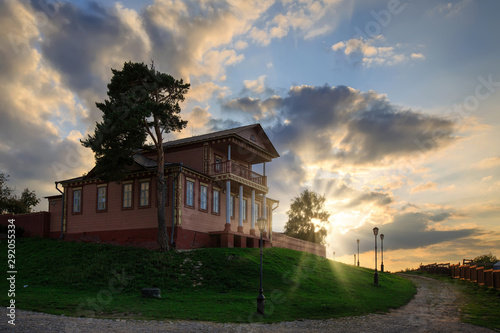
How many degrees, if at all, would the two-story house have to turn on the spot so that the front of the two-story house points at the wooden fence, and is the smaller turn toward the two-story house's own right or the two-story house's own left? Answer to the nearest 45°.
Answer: approximately 45° to the two-story house's own left

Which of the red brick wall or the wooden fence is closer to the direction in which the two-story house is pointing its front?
the wooden fence

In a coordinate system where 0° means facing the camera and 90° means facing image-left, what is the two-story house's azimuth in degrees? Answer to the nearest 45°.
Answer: approximately 315°
